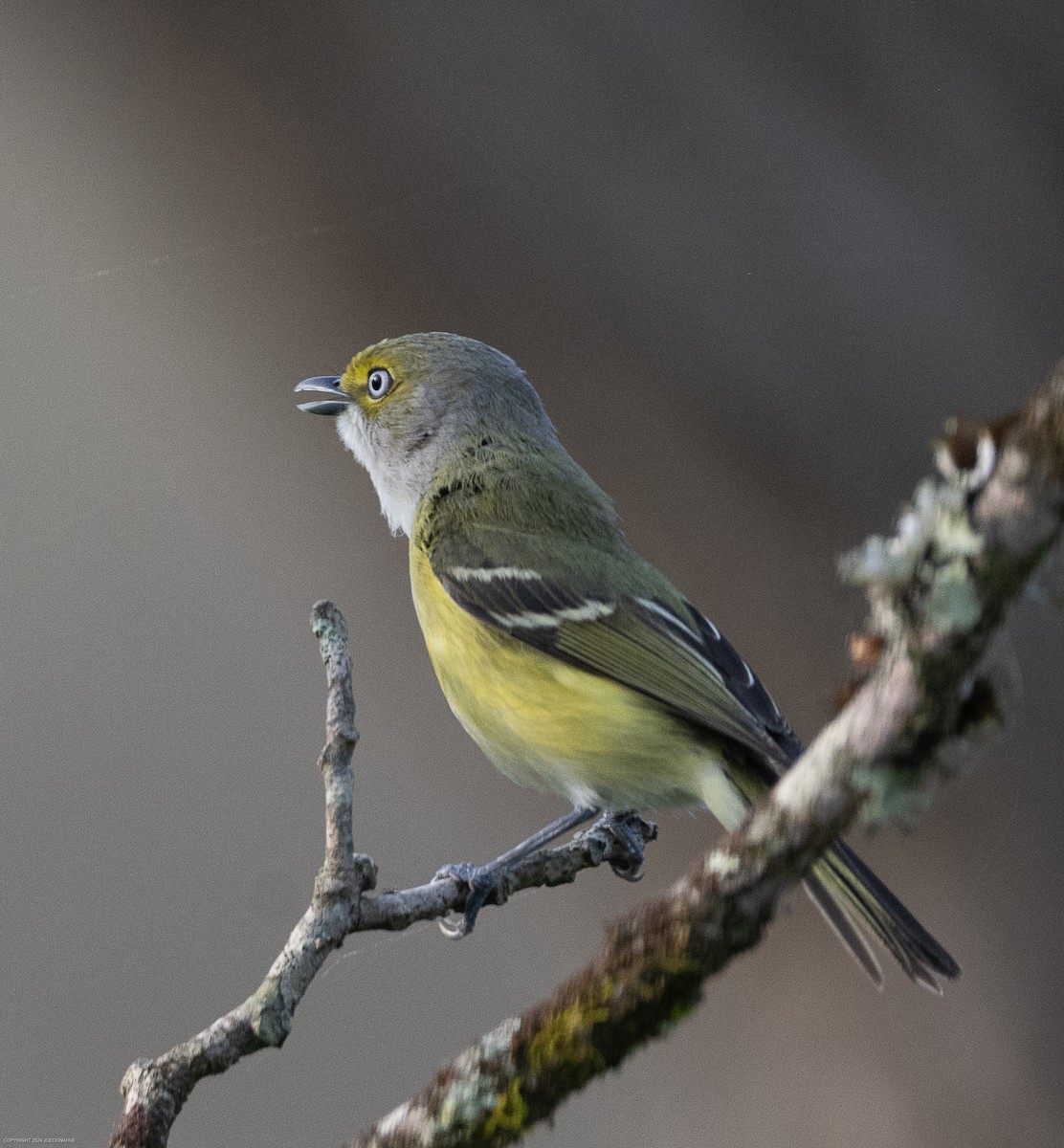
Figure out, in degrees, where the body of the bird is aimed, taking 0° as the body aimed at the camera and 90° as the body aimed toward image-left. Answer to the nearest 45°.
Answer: approximately 90°
